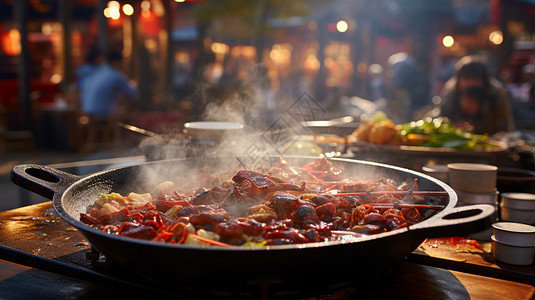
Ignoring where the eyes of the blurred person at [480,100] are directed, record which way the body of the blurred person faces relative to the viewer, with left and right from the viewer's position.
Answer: facing the viewer

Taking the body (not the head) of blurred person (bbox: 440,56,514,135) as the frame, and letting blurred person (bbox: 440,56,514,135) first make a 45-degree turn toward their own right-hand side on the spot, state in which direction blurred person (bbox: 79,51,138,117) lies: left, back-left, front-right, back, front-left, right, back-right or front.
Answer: front-right

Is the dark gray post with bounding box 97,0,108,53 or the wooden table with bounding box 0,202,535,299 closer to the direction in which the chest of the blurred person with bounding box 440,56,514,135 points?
the wooden table

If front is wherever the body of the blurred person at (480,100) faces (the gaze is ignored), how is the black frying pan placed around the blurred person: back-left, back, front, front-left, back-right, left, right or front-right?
front

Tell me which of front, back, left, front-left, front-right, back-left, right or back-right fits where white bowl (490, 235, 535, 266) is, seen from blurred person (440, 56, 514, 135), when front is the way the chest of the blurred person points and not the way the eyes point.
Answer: front

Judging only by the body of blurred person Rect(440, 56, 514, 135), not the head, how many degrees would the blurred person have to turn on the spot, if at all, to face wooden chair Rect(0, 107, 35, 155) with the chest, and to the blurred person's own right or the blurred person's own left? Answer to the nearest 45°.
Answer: approximately 90° to the blurred person's own right

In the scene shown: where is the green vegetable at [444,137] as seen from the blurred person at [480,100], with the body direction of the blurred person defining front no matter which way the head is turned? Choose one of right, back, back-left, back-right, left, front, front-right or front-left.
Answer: front

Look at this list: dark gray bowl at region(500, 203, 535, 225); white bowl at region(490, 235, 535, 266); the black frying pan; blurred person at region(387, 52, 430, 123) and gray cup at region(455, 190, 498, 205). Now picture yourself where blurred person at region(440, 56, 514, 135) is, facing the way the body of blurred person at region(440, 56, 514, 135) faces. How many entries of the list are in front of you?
4

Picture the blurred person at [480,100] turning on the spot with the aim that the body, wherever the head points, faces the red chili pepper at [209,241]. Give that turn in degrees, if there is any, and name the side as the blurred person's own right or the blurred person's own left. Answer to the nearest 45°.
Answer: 0° — they already face it

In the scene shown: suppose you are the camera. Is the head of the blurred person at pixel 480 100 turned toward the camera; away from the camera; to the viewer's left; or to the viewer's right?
toward the camera

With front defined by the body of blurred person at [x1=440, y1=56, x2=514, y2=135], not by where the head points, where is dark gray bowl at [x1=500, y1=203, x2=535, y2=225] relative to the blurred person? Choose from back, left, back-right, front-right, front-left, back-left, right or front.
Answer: front

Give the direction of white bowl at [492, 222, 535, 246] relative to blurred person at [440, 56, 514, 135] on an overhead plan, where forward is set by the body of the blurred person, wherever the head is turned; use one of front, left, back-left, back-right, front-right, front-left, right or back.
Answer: front

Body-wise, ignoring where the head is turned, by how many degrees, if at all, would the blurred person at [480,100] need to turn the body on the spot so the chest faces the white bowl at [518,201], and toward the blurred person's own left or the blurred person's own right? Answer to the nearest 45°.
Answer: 0° — they already face it

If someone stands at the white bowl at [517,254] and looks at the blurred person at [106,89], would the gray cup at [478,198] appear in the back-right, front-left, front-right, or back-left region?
front-right
